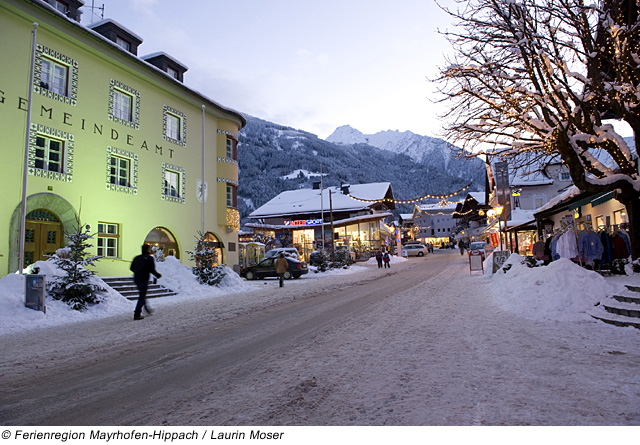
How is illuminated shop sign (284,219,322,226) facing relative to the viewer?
toward the camera

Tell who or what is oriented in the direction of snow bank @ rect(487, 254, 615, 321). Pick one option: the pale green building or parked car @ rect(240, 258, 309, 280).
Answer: the pale green building

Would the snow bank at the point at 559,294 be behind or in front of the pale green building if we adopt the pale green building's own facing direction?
in front

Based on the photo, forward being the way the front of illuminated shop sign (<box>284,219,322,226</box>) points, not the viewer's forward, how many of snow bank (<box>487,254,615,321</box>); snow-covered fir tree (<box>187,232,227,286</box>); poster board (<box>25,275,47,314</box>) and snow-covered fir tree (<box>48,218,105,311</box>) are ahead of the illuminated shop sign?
4

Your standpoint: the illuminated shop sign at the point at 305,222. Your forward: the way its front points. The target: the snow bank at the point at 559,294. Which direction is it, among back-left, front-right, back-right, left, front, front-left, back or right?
front

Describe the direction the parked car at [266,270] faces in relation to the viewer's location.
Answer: facing to the left of the viewer

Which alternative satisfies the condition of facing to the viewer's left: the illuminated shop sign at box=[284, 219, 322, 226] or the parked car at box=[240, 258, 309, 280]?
the parked car

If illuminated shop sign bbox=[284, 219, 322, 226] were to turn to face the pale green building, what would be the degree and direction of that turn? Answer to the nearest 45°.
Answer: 0° — it already faces it

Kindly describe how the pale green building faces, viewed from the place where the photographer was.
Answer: facing the viewer and to the right of the viewer

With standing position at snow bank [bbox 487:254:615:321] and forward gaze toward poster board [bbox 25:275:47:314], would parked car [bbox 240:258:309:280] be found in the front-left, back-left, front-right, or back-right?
front-right

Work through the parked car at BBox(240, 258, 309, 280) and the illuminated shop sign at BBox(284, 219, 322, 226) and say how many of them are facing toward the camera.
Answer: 1

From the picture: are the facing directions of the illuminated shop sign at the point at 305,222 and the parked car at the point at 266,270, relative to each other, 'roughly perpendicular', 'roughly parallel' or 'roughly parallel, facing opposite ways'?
roughly perpendicular

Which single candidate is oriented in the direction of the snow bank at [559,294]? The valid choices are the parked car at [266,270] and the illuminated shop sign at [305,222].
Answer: the illuminated shop sign

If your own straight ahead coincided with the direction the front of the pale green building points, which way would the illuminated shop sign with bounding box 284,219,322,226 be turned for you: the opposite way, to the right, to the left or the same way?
to the right

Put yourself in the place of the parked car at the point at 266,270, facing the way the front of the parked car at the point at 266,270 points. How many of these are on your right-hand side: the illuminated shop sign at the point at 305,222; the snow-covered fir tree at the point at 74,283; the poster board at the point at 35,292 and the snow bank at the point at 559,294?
1
